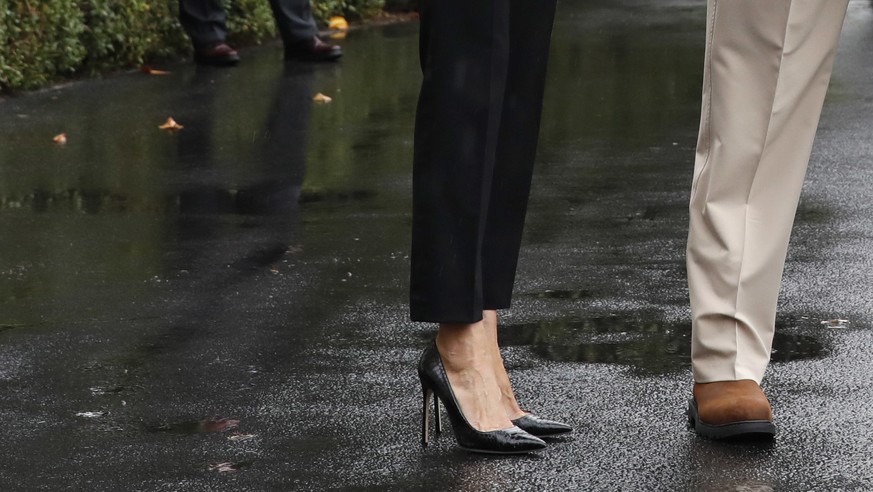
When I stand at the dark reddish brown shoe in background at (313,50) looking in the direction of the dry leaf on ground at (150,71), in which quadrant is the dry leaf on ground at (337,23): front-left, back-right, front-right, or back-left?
back-right

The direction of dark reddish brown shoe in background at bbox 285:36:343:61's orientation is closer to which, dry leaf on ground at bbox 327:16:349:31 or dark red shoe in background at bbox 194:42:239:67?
the dry leaf on ground

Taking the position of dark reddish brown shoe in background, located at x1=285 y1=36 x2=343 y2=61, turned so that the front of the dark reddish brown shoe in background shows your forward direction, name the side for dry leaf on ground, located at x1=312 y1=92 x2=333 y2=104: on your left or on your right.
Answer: on your right

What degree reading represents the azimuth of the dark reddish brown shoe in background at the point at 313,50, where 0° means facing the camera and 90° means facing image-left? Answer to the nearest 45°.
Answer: approximately 270°

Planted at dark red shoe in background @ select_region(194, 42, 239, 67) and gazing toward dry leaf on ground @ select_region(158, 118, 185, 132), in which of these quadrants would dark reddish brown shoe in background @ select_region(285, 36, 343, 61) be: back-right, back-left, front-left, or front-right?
back-left

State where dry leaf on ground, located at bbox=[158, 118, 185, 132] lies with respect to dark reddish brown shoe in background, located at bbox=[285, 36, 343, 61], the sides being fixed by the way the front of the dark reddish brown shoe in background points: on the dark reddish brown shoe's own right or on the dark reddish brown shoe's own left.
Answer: on the dark reddish brown shoe's own right

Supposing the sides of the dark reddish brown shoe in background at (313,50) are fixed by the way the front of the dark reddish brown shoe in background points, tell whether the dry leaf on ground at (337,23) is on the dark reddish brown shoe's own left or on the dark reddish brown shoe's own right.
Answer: on the dark reddish brown shoe's own left

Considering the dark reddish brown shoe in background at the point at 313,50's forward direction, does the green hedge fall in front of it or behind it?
behind
